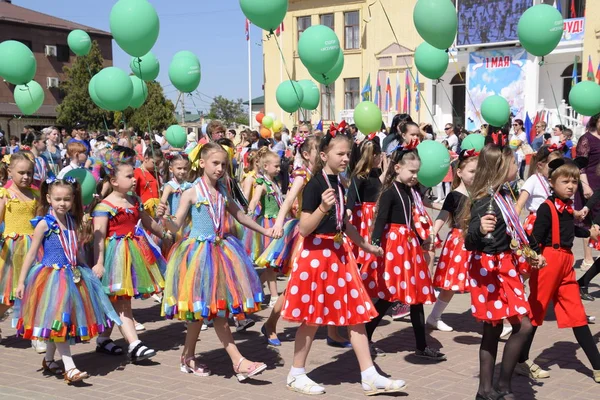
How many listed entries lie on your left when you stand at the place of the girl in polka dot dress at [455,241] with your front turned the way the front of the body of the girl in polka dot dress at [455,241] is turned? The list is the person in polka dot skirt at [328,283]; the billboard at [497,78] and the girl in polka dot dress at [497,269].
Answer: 1

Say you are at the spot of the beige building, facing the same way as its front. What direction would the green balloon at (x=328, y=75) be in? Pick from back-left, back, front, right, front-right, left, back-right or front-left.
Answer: front

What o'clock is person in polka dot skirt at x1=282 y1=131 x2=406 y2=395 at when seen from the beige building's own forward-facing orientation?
The person in polka dot skirt is roughly at 12 o'clock from the beige building.

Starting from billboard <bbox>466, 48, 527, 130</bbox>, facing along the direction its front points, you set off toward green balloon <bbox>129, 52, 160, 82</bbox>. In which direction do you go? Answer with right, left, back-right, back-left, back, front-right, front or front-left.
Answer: front

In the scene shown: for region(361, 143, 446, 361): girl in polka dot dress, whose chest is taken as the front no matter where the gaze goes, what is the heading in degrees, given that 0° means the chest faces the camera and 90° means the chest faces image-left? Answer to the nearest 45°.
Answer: approximately 315°

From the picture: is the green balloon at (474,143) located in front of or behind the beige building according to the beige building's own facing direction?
in front

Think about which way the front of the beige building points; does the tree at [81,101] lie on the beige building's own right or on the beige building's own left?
on the beige building's own right

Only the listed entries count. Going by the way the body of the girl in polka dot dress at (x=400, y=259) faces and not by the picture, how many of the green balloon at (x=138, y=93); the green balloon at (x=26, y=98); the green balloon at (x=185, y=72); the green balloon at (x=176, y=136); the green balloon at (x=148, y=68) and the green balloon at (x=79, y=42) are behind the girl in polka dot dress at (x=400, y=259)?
6

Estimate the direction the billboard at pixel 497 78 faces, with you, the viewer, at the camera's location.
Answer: facing the viewer

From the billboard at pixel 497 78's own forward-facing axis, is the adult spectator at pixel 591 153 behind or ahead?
ahead
